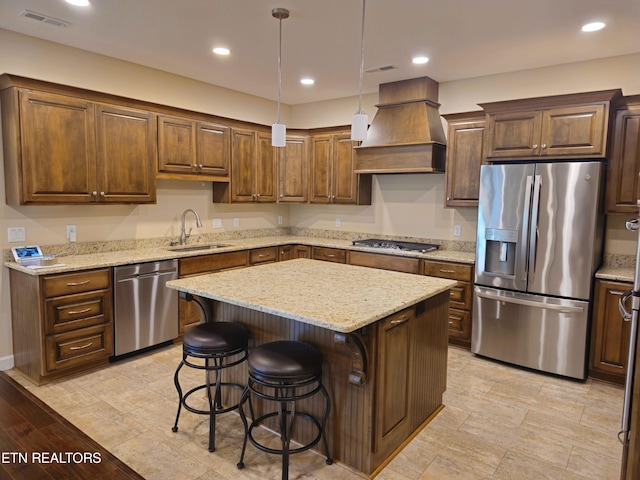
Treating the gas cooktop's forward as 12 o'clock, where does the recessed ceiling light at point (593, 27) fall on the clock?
The recessed ceiling light is roughly at 9 o'clock from the gas cooktop.

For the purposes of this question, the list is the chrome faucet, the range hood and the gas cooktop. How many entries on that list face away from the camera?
0

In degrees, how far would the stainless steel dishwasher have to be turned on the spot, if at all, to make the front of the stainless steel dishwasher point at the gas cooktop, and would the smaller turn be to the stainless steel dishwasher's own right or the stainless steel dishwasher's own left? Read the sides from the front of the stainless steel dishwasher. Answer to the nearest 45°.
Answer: approximately 45° to the stainless steel dishwasher's own left

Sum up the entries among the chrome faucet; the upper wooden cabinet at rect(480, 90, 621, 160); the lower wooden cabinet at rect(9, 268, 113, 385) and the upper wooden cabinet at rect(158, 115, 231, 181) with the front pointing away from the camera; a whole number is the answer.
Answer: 0

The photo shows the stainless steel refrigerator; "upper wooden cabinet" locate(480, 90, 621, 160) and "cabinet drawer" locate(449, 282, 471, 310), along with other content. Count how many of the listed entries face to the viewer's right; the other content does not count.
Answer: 0

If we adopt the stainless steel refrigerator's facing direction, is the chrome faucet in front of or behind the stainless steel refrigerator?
in front

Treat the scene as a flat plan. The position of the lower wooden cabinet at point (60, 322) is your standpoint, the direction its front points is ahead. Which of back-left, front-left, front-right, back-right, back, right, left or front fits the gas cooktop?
front-left

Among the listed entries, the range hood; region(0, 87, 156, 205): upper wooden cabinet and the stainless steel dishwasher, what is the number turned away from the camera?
0

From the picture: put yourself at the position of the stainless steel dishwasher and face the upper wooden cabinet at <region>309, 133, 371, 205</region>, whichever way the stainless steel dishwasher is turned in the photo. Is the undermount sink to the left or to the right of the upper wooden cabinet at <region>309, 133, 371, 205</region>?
left

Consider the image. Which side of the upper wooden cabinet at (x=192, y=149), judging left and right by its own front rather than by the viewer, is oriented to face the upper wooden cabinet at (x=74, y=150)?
right
